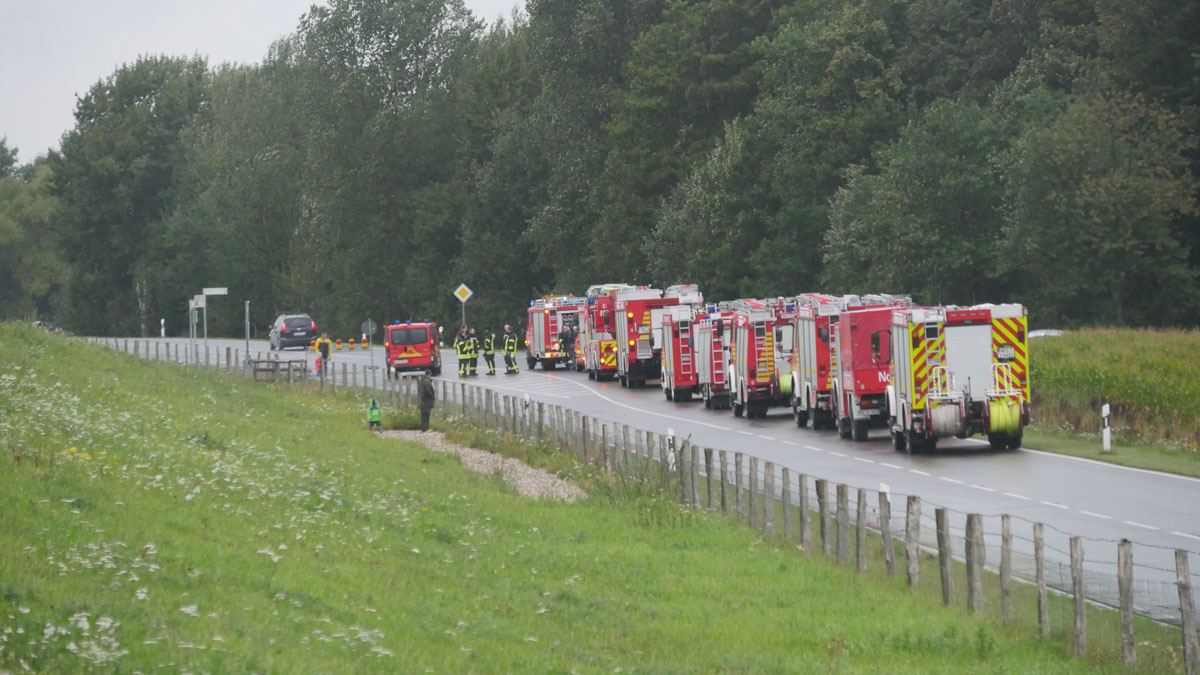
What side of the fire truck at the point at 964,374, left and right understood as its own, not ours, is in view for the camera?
back

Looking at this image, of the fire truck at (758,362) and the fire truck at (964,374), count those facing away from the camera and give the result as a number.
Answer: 2

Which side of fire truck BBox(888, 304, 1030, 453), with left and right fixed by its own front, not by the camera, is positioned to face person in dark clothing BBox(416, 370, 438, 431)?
left

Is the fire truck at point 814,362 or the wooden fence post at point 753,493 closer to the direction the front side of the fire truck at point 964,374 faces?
the fire truck

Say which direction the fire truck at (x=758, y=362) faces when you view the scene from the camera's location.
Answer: facing away from the viewer

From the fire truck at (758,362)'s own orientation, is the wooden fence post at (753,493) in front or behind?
behind
